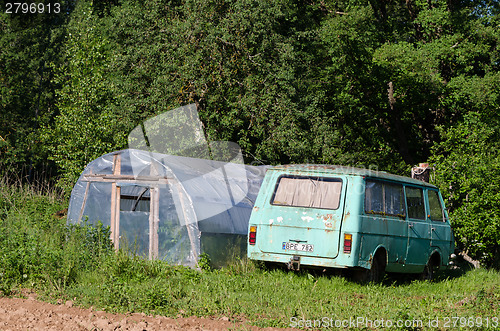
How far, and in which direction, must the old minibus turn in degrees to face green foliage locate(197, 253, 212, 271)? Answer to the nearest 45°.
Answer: approximately 135° to its left

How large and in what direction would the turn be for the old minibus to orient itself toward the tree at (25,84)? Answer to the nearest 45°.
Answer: approximately 90° to its left

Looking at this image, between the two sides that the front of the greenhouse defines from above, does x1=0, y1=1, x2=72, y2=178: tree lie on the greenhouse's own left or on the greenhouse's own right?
on the greenhouse's own right

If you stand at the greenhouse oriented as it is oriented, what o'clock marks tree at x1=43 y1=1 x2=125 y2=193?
The tree is roughly at 4 o'clock from the greenhouse.

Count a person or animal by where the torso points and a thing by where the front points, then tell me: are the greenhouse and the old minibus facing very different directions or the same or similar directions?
very different directions

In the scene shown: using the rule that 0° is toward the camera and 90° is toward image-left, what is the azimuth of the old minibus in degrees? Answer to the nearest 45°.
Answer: approximately 225°

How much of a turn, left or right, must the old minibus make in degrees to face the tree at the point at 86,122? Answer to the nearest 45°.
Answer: approximately 90° to its left
